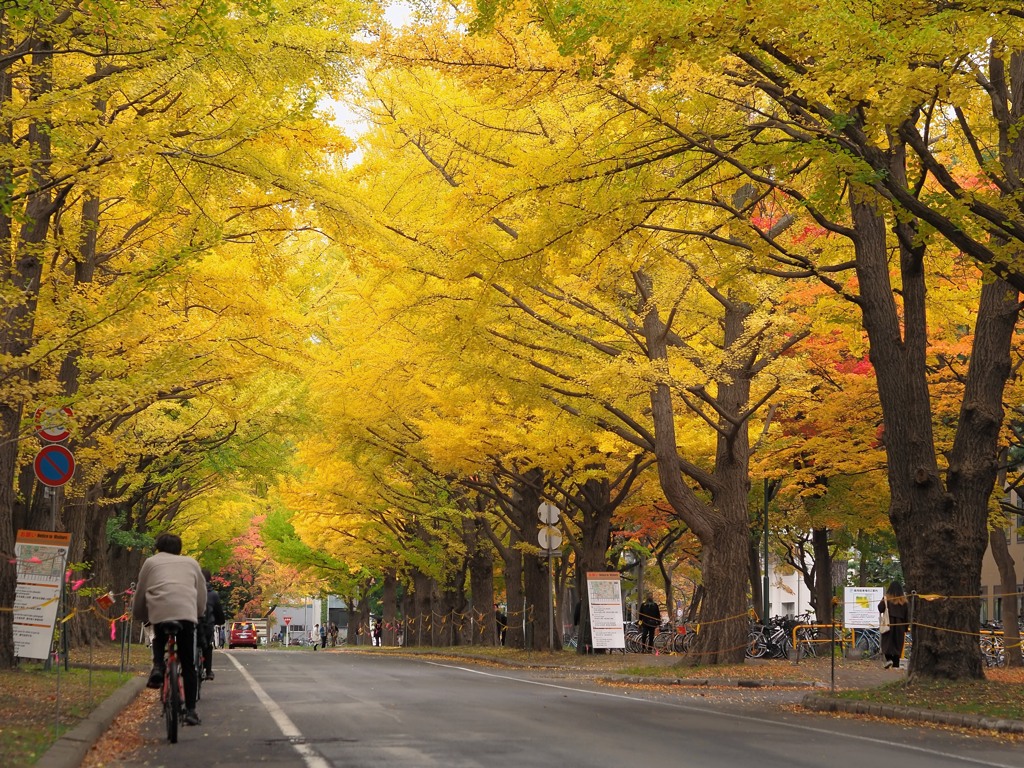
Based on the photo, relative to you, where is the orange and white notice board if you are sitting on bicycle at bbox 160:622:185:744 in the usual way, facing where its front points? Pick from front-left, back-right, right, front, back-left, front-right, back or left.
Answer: front-left

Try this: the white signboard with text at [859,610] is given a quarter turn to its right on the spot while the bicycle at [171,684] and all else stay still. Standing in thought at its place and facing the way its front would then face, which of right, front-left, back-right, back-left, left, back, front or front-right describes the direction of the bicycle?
left

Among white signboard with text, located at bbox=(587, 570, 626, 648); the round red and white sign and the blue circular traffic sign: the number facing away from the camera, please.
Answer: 0

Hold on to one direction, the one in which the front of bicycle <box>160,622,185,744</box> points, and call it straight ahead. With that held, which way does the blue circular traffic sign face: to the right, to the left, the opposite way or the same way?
the opposite way

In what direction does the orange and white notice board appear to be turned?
toward the camera

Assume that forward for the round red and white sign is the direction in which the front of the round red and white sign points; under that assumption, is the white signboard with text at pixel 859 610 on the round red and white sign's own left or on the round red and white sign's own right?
on the round red and white sign's own left

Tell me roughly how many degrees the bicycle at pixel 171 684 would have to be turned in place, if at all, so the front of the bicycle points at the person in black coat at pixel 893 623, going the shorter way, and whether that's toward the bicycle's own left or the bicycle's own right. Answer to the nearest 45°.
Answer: approximately 45° to the bicycle's own right

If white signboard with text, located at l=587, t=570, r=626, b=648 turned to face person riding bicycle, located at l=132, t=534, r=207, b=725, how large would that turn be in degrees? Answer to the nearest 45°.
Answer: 0° — it already faces them

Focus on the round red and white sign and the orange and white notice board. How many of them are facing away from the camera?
0

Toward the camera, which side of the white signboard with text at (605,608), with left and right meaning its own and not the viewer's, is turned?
front

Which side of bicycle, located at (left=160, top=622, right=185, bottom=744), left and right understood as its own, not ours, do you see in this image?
back

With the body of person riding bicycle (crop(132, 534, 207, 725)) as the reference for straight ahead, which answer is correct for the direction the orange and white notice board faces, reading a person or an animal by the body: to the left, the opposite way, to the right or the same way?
the opposite way

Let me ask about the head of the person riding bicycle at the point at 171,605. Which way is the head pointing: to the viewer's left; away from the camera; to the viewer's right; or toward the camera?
away from the camera
